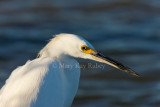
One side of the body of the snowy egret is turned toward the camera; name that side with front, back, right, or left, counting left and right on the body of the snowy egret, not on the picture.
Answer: right
